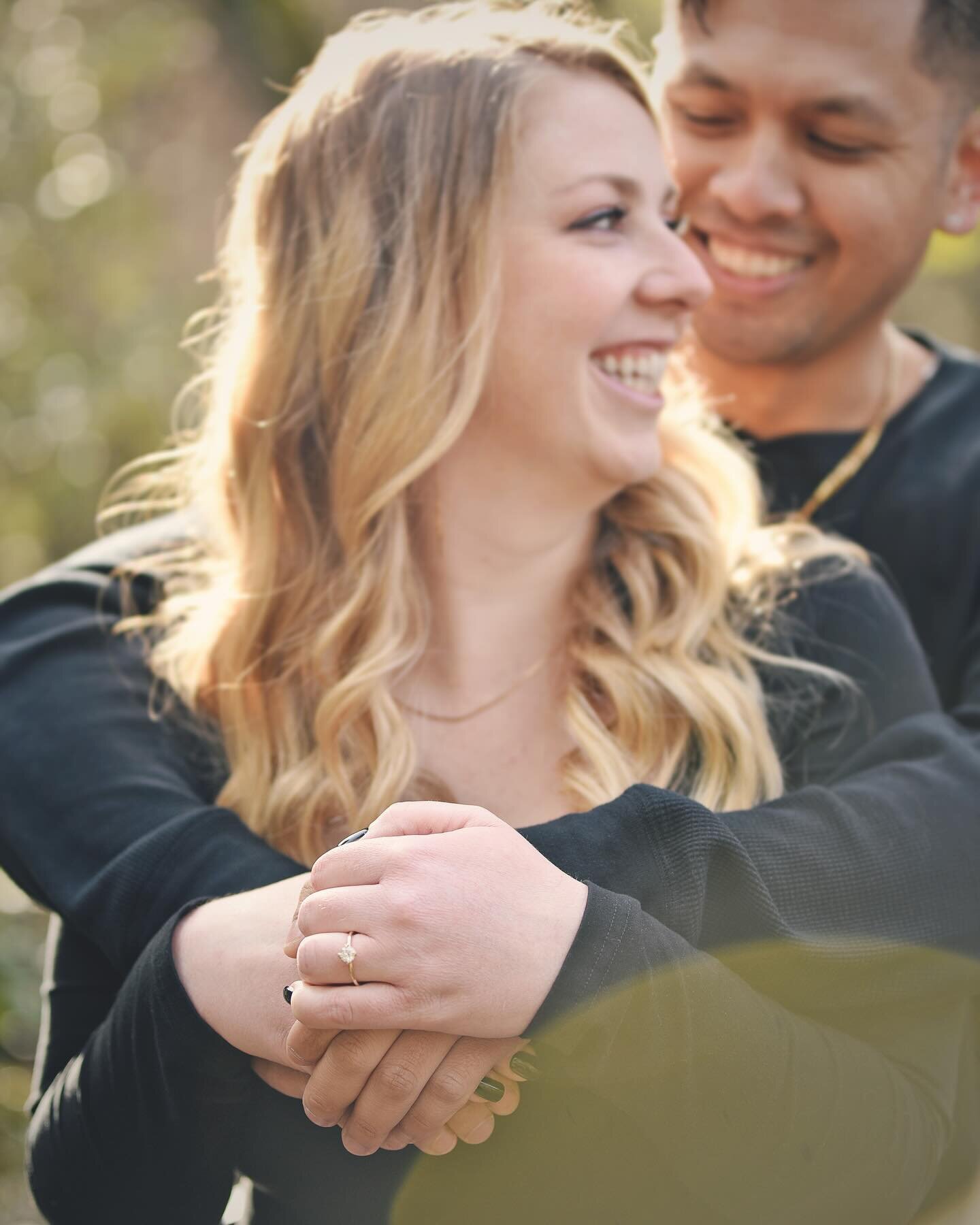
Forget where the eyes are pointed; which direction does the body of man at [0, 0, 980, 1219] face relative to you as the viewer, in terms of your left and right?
facing the viewer and to the left of the viewer

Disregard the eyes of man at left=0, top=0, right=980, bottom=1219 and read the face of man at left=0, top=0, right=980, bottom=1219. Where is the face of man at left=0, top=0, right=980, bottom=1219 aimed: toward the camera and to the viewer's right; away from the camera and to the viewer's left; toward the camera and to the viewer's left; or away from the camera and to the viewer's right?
toward the camera and to the viewer's left

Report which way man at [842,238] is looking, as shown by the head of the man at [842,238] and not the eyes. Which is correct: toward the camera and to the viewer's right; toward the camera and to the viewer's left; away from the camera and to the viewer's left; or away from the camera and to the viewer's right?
toward the camera and to the viewer's left

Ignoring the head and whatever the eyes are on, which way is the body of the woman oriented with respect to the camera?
toward the camera

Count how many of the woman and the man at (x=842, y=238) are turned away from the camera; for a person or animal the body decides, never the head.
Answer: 0

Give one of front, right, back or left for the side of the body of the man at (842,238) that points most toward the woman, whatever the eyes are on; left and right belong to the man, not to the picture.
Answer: front

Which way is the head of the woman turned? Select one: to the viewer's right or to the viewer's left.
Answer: to the viewer's right
